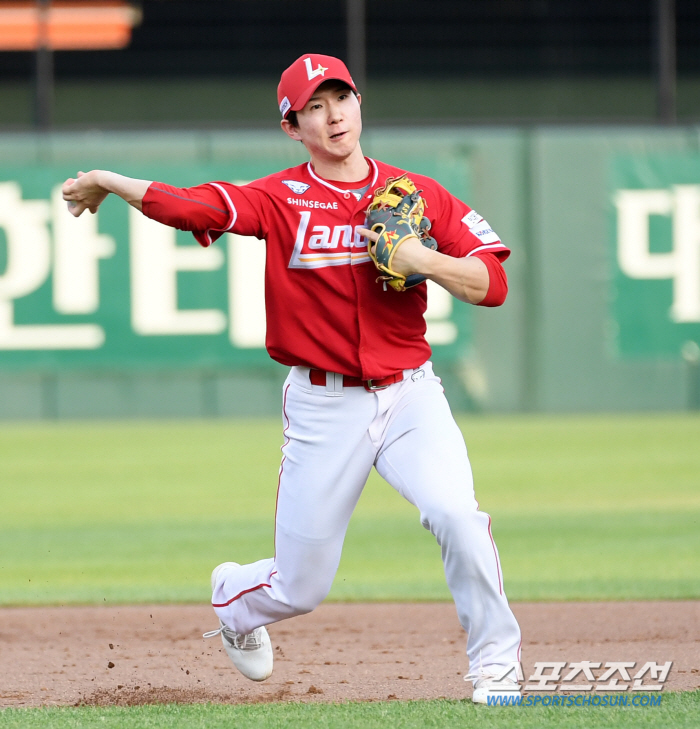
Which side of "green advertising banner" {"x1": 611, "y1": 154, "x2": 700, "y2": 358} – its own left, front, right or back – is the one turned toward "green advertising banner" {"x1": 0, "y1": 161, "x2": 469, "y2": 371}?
right

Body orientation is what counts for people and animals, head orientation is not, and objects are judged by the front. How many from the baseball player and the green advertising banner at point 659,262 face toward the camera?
2

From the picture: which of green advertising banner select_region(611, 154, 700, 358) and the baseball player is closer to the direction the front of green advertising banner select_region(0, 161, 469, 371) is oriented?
the baseball player

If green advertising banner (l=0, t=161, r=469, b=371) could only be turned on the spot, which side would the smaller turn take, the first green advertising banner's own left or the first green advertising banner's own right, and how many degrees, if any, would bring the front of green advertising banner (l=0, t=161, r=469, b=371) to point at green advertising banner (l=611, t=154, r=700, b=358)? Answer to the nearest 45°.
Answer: approximately 90° to the first green advertising banner's own left

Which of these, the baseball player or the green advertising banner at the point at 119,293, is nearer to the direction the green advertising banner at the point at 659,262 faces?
the baseball player

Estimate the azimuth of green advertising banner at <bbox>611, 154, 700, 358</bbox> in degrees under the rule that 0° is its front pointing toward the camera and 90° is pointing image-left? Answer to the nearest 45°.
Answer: approximately 0°
